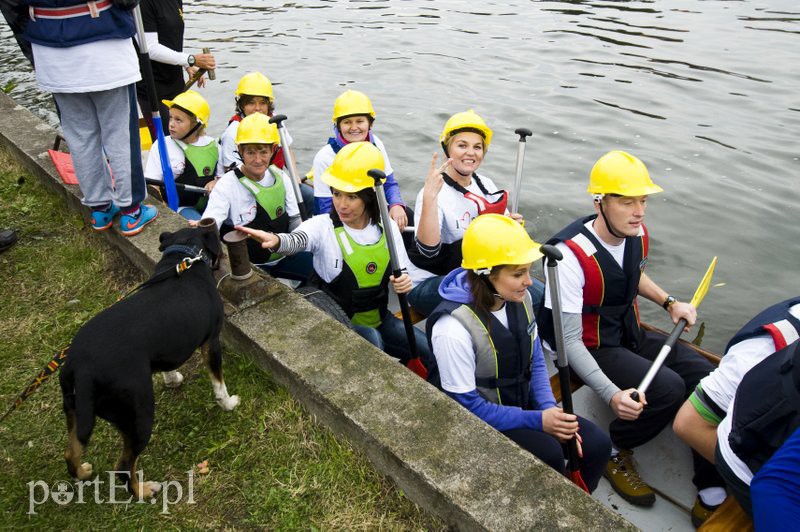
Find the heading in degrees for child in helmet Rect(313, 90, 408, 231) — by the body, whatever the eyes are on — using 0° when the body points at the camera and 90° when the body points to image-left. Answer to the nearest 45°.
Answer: approximately 0°

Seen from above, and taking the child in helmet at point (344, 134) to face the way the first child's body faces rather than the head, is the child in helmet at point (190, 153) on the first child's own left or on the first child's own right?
on the first child's own right

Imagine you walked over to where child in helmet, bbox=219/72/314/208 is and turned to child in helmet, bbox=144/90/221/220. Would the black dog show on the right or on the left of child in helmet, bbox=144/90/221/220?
left

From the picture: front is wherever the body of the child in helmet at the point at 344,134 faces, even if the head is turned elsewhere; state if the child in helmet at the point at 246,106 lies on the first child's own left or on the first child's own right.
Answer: on the first child's own right

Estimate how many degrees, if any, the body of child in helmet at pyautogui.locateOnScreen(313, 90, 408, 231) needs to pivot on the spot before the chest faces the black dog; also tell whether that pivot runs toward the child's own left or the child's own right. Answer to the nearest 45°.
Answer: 0° — they already face it

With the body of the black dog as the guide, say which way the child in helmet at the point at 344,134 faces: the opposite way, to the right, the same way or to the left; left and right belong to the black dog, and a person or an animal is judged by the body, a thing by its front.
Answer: the opposite way

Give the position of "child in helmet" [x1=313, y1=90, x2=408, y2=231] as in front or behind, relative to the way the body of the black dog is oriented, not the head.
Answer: in front

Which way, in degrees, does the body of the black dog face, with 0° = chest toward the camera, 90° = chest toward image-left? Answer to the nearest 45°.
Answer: approximately 225°

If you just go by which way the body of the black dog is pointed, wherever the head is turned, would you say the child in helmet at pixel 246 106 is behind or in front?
in front

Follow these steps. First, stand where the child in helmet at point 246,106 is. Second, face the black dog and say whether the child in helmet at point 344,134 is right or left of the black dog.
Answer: left

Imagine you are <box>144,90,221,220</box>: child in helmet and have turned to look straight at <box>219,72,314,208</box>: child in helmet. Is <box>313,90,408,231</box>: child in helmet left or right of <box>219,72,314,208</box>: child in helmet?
right

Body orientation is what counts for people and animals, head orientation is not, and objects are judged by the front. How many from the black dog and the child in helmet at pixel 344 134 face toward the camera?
1
